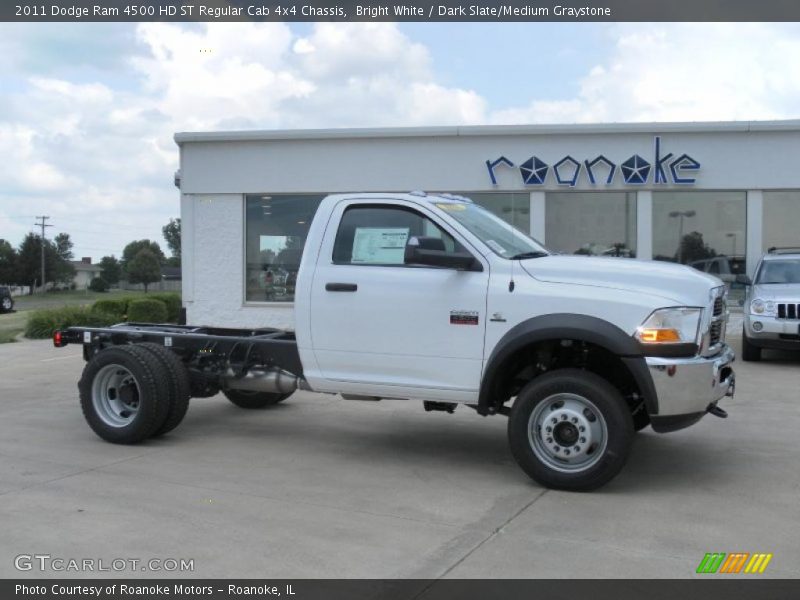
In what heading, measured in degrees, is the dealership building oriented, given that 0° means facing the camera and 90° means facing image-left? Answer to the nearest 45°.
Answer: approximately 0°

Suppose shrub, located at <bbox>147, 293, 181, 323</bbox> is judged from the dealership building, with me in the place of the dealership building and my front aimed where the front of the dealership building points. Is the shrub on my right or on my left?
on my right

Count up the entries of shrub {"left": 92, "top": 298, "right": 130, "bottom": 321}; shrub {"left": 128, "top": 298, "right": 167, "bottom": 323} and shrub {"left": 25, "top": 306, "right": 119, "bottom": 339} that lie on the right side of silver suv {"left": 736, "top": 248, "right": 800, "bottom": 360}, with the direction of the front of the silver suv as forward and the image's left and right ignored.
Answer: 3

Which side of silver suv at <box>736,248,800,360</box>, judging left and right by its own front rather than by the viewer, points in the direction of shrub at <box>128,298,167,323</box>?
right

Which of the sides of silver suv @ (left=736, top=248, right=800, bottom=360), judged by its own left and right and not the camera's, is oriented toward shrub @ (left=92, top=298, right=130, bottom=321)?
right

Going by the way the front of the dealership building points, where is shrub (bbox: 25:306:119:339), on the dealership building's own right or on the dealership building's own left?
on the dealership building's own right

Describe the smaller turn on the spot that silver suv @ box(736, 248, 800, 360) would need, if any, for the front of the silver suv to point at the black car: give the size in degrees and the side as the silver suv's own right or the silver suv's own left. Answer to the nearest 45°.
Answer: approximately 135° to the silver suv's own right

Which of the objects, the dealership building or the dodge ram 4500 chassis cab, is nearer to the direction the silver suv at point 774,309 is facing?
the dodge ram 4500 chassis cab

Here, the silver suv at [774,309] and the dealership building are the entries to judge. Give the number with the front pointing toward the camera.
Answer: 2
